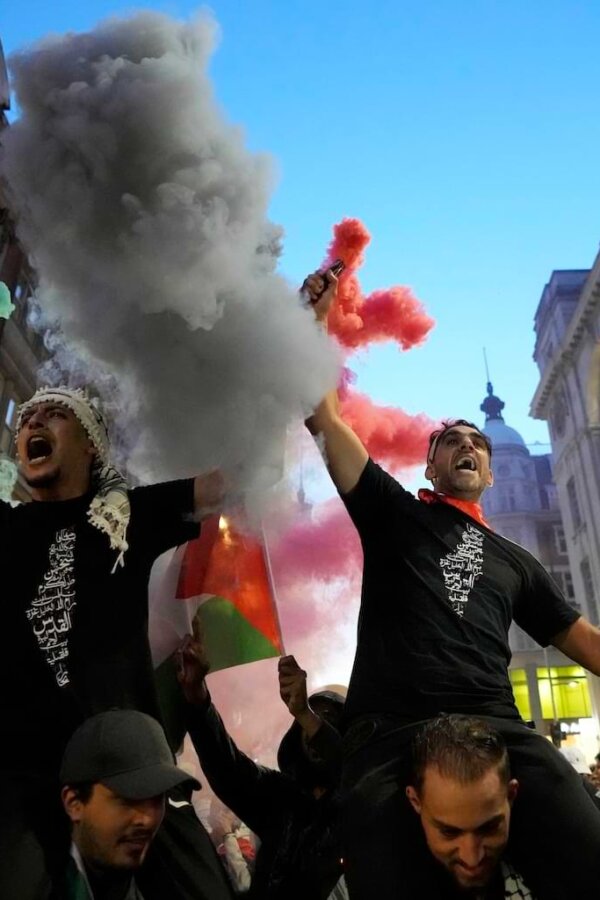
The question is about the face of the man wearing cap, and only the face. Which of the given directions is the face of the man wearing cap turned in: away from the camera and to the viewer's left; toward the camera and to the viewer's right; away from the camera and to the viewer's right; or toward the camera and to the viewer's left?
toward the camera and to the viewer's right

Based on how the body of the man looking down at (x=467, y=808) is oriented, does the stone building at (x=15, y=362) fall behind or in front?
behind

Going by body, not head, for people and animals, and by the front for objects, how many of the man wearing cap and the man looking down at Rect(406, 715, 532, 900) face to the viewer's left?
0

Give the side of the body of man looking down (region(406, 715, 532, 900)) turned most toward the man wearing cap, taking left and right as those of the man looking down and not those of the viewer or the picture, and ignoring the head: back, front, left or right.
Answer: right

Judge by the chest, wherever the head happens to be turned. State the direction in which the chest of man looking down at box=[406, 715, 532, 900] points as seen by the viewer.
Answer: toward the camera

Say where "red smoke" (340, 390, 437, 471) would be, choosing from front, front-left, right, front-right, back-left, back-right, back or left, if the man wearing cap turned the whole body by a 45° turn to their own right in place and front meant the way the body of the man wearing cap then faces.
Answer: back-left

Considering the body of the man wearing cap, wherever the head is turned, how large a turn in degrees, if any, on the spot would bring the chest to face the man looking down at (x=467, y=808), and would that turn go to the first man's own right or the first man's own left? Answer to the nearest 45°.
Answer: approximately 45° to the first man's own left

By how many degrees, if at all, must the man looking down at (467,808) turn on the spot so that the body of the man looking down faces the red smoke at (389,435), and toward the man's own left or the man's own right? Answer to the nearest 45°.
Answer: approximately 180°

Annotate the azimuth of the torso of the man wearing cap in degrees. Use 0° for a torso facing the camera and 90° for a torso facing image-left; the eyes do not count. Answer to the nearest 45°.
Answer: approximately 315°
